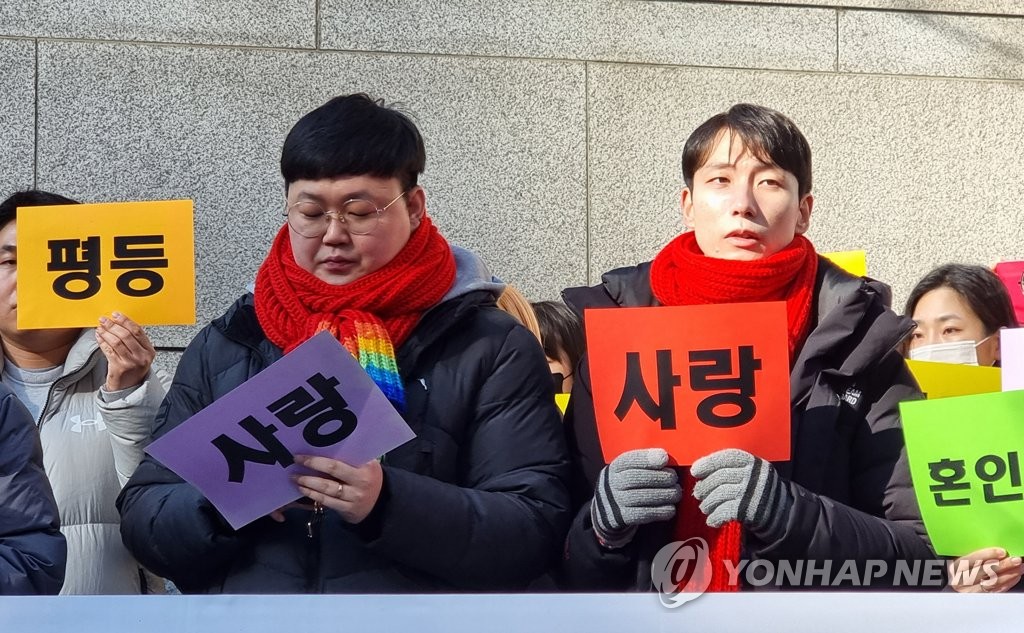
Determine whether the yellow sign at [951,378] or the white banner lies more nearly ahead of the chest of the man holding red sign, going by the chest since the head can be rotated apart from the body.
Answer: the white banner

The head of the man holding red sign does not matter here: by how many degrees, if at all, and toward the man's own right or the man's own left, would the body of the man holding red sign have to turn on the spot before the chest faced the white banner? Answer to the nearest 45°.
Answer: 0° — they already face it

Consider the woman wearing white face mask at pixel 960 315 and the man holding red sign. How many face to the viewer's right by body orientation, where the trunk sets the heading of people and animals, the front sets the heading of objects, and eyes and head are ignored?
0

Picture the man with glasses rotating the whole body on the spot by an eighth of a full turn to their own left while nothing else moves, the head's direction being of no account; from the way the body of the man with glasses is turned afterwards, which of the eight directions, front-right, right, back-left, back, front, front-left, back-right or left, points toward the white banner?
front

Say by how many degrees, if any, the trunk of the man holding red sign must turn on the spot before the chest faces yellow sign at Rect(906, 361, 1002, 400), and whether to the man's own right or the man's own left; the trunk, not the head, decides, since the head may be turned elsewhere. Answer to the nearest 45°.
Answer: approximately 135° to the man's own left

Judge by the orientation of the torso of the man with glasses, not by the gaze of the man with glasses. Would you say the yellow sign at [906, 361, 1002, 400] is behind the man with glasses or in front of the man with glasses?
behind

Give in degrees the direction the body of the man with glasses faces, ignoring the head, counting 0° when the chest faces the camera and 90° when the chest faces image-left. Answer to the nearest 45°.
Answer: approximately 45°

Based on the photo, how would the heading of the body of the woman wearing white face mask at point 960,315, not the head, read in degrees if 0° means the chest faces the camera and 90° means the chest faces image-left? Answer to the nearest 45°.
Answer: approximately 45°

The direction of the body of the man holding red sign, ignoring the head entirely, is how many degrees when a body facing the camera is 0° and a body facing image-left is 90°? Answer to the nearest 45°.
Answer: approximately 0°
